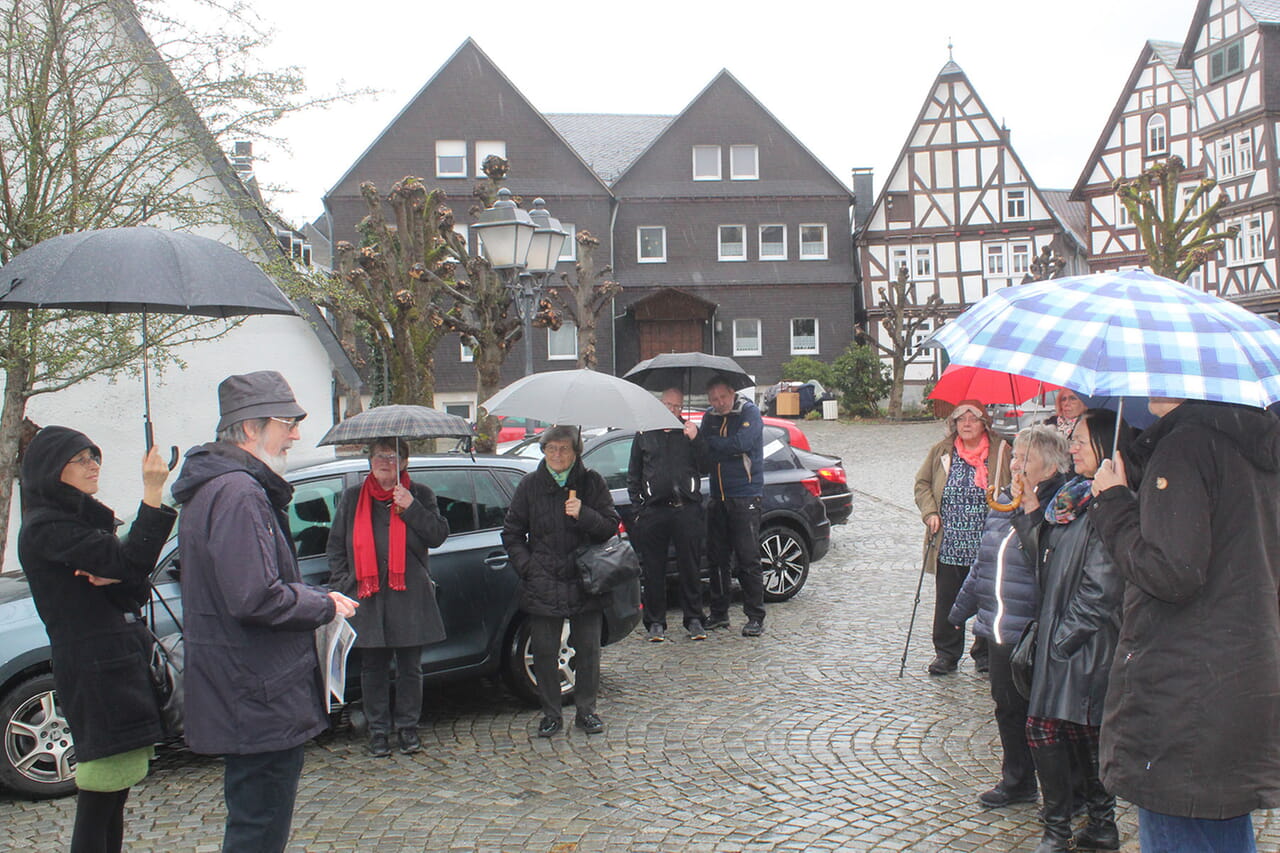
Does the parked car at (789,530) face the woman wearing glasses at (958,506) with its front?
no

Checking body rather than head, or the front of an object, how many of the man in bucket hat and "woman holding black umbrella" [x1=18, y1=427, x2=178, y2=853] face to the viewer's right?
2

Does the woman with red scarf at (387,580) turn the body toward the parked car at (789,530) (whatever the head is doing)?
no

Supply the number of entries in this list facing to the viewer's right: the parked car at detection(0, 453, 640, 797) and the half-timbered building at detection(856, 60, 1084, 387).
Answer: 0

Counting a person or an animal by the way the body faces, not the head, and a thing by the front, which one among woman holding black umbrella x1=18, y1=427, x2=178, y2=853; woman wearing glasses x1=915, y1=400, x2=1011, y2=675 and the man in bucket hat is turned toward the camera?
the woman wearing glasses

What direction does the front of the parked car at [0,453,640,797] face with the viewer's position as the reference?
facing the viewer and to the left of the viewer

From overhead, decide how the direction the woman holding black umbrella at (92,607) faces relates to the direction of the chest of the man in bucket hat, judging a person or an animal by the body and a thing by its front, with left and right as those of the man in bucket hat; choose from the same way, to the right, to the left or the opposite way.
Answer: the same way

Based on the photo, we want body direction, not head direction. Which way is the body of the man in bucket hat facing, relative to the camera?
to the viewer's right

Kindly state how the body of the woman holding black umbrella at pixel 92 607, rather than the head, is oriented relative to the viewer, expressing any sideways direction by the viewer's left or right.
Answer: facing to the right of the viewer

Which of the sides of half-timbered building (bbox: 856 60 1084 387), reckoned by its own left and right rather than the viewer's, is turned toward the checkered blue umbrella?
front

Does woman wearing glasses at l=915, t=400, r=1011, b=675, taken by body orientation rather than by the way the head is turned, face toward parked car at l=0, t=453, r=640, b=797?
no

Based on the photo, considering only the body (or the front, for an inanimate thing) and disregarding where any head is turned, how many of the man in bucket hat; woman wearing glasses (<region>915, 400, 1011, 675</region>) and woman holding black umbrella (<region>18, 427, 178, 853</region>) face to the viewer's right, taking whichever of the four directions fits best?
2

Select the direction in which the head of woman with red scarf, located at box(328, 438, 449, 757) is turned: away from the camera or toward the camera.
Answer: toward the camera

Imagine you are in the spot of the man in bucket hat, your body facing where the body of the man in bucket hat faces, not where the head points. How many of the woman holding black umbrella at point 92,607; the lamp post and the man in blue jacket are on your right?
0

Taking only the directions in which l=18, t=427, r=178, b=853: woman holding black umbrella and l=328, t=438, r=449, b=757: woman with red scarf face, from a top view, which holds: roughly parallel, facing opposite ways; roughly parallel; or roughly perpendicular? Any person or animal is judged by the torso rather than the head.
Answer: roughly perpendicular

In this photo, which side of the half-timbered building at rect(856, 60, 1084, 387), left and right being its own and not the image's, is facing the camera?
front

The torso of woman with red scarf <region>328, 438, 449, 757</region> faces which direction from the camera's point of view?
toward the camera
